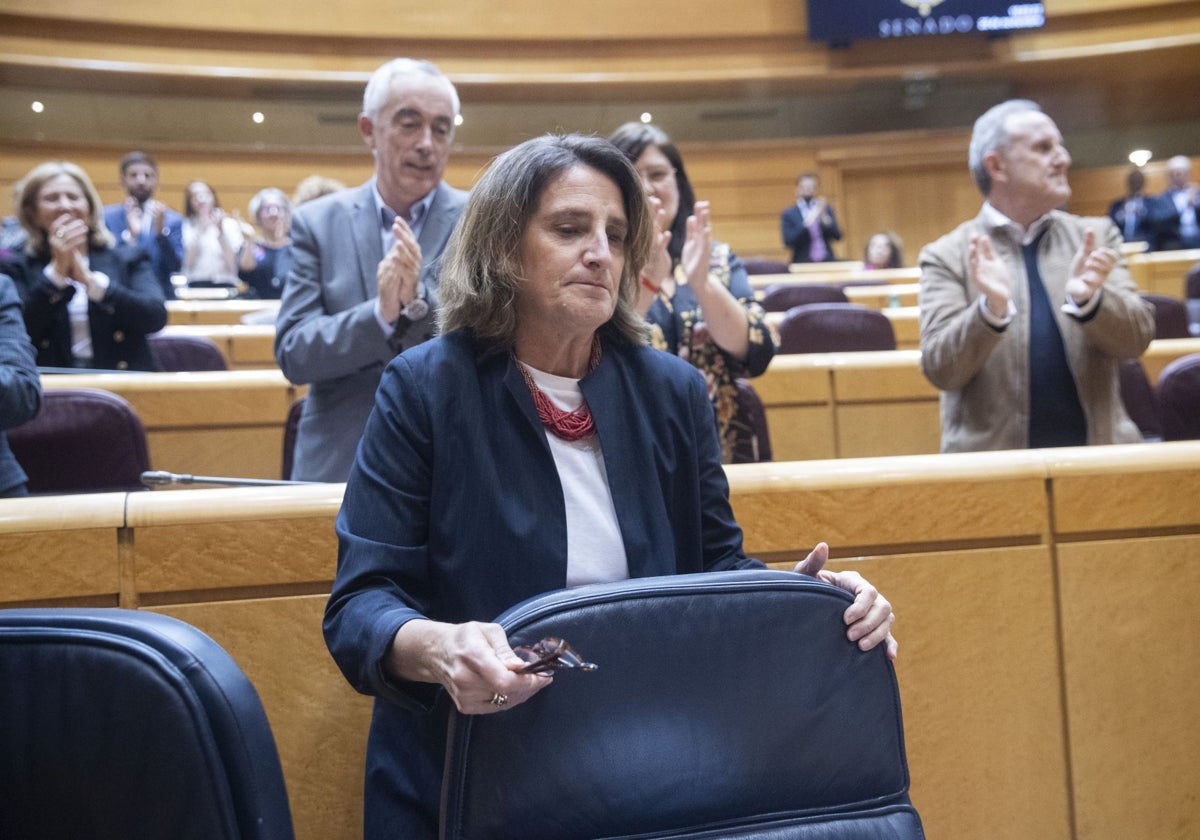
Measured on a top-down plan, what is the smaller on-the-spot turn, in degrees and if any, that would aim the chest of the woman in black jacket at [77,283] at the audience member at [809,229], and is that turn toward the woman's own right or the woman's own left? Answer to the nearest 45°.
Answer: approximately 135° to the woman's own left

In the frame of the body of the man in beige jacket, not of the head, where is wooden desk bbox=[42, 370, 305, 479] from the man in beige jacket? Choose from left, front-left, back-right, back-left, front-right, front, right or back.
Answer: back-right

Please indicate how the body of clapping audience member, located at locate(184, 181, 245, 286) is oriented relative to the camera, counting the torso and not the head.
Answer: toward the camera

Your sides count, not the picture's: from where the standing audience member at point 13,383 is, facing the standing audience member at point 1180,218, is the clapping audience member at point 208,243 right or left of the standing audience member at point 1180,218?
left

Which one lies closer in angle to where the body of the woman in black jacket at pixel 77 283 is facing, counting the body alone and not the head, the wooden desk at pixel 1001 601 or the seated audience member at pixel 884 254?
the wooden desk

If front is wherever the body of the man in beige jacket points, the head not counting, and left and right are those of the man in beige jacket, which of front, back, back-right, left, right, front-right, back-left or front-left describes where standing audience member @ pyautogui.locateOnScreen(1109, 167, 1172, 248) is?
back-left

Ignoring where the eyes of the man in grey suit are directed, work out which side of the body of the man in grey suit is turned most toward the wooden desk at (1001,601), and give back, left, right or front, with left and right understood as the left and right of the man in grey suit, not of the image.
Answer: front
